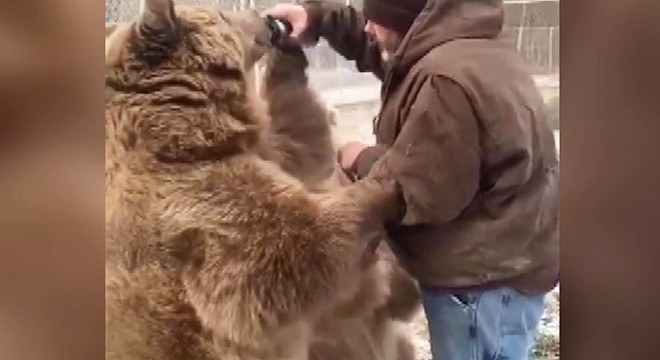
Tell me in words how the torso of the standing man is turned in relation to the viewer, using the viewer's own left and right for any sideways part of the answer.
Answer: facing away from the viewer and to the left of the viewer

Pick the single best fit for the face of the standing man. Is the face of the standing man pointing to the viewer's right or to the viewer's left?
to the viewer's left
